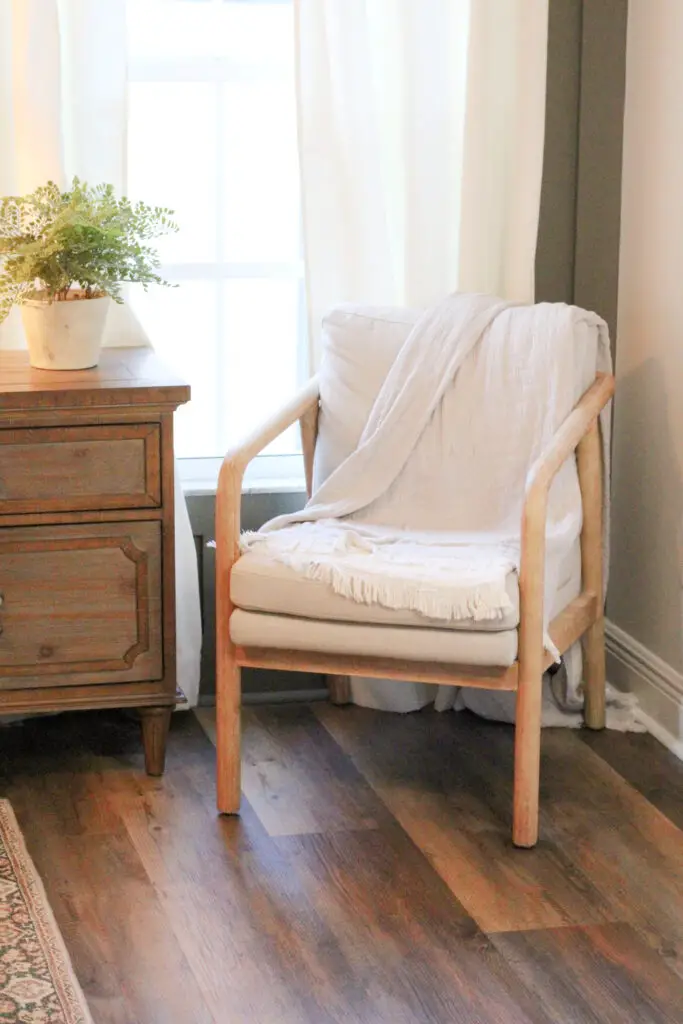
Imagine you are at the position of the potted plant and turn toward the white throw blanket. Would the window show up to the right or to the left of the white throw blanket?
left

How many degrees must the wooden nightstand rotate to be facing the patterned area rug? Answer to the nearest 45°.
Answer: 0° — it already faces it

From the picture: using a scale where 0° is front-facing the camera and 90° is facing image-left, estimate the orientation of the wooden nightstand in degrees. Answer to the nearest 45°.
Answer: approximately 0°

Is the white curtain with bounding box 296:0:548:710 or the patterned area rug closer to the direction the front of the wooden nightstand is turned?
the patterned area rug

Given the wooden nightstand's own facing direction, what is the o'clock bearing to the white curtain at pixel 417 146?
The white curtain is roughly at 8 o'clock from the wooden nightstand.

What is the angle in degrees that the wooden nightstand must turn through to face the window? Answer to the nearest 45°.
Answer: approximately 135° to its left

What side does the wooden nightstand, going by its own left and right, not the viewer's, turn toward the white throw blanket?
left

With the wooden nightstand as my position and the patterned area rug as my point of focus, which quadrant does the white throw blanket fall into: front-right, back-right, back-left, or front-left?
back-left

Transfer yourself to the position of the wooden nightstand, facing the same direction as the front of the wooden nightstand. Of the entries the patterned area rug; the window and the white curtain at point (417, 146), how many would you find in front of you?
1
